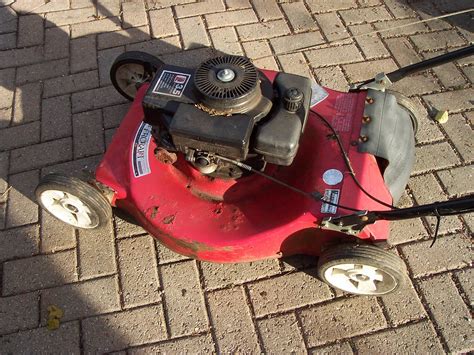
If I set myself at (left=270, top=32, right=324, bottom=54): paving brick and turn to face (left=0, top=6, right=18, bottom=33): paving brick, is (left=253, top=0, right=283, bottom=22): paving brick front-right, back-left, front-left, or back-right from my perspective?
front-right

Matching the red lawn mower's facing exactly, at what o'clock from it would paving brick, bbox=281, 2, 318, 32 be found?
The paving brick is roughly at 3 o'clock from the red lawn mower.

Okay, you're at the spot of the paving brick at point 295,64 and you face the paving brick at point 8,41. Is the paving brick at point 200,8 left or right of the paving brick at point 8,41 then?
right

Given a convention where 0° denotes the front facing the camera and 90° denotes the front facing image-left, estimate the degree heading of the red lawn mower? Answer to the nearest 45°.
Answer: approximately 90°

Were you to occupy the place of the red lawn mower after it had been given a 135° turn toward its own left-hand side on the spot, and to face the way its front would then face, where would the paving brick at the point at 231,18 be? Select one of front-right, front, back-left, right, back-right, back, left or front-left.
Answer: back-left

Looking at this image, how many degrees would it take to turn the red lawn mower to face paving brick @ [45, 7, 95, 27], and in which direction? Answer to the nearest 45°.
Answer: approximately 45° to its right

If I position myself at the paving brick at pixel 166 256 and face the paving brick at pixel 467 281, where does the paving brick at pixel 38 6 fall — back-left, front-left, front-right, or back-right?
back-left

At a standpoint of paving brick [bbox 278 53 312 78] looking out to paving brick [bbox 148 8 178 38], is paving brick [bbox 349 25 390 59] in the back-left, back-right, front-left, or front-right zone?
back-right

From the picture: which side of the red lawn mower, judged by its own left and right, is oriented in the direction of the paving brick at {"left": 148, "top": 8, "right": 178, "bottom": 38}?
right

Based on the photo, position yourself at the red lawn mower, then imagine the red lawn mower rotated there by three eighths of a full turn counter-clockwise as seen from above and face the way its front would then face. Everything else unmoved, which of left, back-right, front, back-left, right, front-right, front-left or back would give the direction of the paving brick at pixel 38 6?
back

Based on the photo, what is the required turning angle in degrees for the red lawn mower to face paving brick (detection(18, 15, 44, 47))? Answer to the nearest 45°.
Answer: approximately 45° to its right

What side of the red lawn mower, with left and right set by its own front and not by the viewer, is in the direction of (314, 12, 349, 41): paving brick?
right

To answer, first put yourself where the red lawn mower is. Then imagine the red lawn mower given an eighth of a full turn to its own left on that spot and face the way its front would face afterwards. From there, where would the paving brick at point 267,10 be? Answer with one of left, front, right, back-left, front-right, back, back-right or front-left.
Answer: back-right

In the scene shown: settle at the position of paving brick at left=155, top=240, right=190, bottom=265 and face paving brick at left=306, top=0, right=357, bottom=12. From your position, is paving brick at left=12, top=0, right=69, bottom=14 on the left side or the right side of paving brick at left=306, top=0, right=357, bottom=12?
left

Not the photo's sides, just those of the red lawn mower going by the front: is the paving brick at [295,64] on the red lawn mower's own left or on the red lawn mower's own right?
on the red lawn mower's own right

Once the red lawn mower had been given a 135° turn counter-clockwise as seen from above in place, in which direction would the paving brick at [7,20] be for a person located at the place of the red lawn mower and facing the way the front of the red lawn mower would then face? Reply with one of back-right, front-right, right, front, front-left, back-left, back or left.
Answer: back

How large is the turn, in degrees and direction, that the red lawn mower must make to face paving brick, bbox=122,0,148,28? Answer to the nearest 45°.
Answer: approximately 45° to its right

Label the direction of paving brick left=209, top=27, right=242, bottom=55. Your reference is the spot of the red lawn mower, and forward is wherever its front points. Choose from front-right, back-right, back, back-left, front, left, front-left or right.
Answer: right

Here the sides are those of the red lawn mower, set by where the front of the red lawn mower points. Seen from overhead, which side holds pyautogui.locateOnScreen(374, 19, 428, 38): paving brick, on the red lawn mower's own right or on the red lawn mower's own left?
on the red lawn mower's own right
